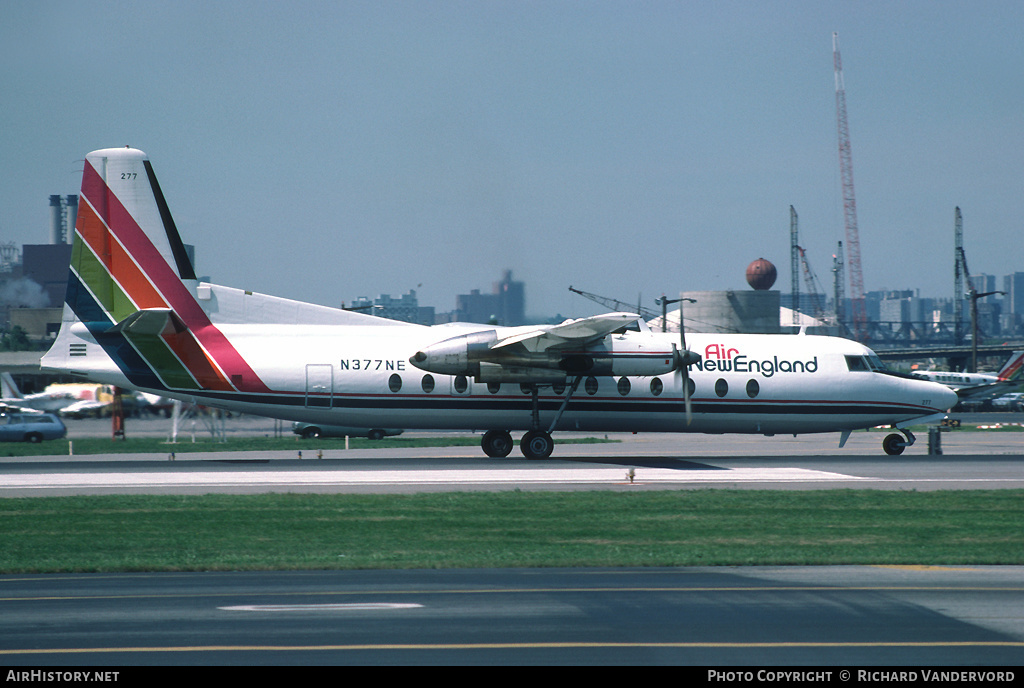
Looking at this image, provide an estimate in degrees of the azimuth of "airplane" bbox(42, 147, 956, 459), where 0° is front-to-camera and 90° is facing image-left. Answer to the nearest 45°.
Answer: approximately 270°

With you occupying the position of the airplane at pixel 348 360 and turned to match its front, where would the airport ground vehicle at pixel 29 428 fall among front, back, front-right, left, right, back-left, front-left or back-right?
back-left
